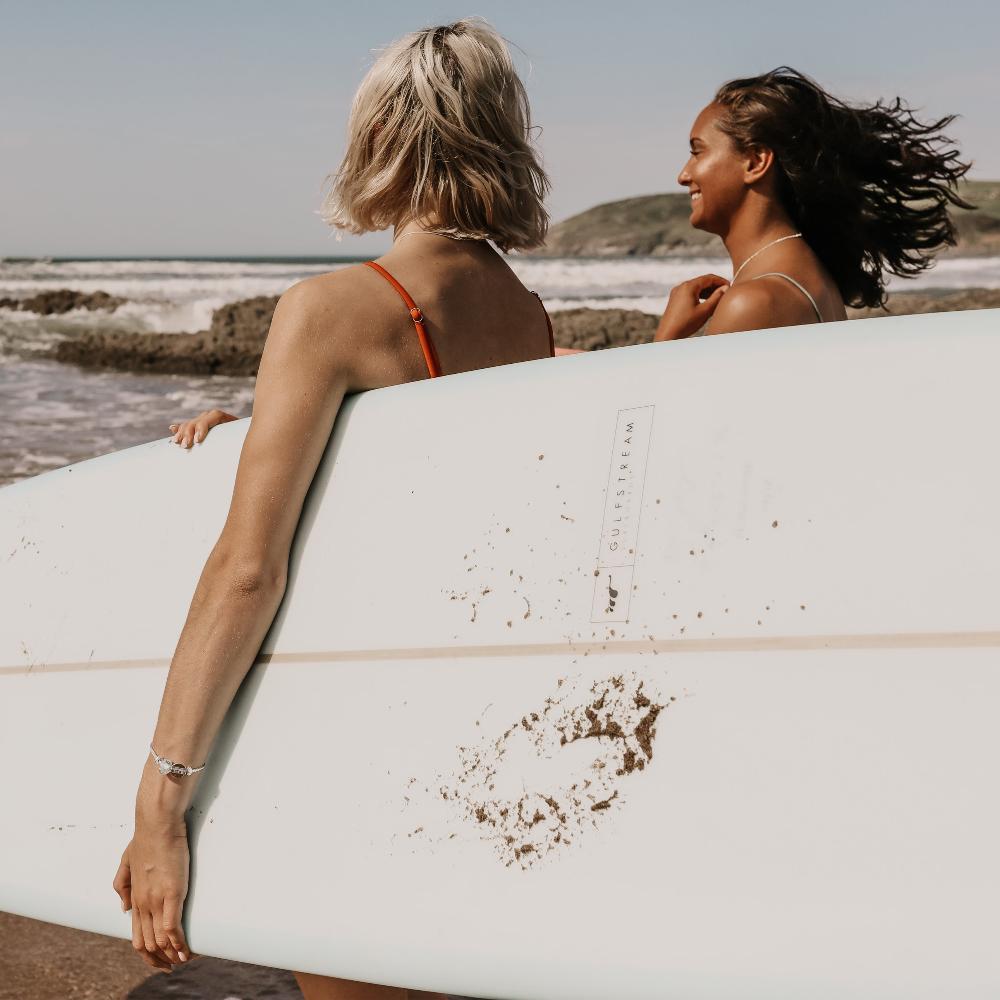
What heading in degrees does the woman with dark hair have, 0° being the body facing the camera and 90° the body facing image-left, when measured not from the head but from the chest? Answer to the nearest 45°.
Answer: approximately 90°

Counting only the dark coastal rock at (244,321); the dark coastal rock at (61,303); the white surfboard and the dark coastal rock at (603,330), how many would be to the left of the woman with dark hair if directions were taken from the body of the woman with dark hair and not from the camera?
1

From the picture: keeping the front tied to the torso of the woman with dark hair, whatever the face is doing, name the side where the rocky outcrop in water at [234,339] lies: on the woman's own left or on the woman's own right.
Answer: on the woman's own right

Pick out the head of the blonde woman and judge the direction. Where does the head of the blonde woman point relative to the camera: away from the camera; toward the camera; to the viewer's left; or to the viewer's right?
away from the camera

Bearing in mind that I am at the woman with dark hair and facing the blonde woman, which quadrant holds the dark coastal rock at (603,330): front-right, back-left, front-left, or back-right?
back-right

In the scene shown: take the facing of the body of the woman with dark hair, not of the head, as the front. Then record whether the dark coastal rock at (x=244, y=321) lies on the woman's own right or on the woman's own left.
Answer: on the woman's own right

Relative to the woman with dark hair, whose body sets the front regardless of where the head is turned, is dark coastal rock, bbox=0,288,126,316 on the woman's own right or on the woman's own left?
on the woman's own right

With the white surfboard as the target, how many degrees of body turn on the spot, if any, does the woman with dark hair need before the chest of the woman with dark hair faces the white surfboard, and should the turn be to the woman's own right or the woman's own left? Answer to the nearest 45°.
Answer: approximately 90° to the woman's own left

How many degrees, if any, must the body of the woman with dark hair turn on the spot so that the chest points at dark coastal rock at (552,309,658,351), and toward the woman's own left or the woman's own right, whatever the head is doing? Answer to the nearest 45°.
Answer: approximately 90° to the woman's own right

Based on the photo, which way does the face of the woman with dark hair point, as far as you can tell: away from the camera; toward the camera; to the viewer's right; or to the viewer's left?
to the viewer's left
